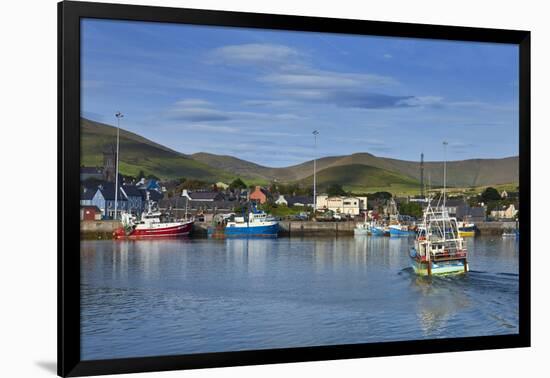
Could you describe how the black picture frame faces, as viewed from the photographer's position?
facing the viewer and to the right of the viewer
